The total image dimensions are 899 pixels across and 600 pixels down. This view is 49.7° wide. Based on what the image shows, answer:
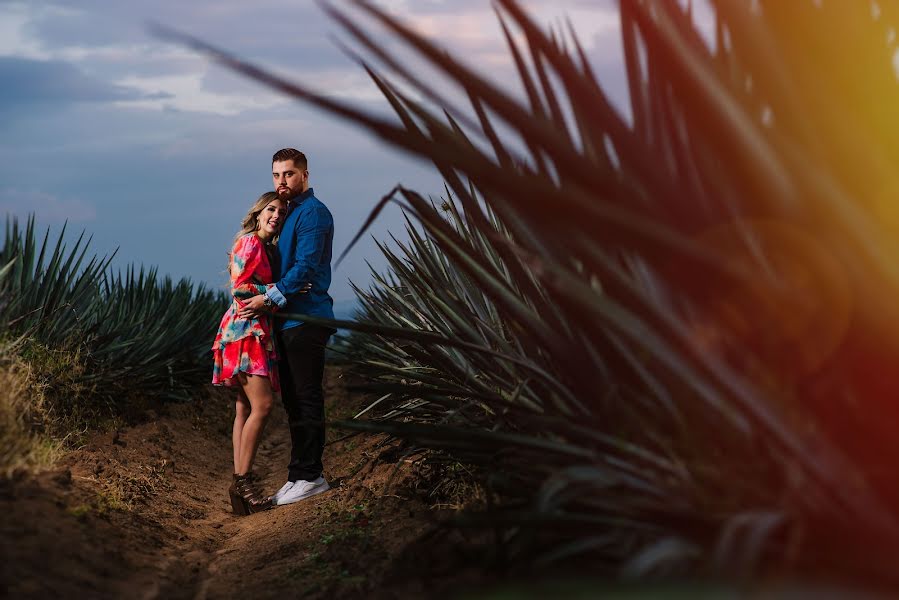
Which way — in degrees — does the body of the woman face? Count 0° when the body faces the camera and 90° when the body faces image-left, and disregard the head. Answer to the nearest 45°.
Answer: approximately 270°

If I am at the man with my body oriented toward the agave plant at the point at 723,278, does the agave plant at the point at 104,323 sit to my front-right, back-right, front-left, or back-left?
back-right

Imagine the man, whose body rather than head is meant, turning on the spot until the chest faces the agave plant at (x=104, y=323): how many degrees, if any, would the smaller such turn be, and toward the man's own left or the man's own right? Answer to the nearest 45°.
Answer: approximately 45° to the man's own right
